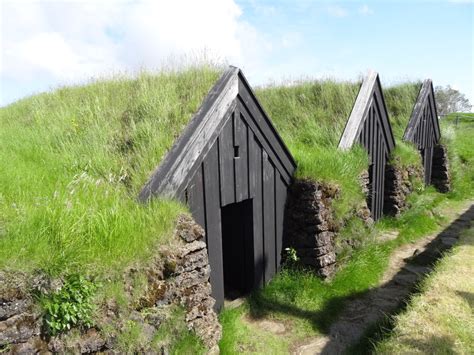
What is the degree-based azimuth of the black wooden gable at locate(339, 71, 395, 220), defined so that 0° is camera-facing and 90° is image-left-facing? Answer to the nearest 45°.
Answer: approximately 315°

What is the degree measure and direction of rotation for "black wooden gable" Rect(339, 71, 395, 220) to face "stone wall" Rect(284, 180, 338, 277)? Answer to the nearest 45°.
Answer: approximately 45° to its right

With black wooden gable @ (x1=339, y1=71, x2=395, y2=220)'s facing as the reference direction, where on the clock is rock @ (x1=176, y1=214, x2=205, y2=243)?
The rock is roughly at 2 o'clock from the black wooden gable.

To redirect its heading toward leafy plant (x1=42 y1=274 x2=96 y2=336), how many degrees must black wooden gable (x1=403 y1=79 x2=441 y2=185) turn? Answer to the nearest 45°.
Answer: approximately 45° to its right

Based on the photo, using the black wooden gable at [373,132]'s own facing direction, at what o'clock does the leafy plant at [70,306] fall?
The leafy plant is roughly at 2 o'clock from the black wooden gable.

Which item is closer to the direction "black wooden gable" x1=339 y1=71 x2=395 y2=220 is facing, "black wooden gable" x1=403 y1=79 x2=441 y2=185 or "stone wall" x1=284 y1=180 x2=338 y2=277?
the stone wall

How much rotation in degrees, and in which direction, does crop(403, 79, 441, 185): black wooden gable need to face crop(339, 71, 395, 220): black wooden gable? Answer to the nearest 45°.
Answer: approximately 45° to its right

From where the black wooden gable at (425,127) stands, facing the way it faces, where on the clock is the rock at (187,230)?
The rock is roughly at 2 o'clock from the black wooden gable.

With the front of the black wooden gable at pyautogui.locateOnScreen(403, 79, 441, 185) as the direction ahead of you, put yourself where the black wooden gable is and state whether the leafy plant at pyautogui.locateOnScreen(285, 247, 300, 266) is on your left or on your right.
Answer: on your right

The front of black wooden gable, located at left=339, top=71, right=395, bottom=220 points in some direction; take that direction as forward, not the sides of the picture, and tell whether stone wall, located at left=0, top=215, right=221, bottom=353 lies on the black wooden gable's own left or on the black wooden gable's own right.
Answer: on the black wooden gable's own right

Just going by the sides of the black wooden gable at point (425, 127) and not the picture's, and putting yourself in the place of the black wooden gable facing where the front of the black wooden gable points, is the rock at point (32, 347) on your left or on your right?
on your right

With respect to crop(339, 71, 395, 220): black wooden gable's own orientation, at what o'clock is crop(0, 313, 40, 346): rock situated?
The rock is roughly at 2 o'clock from the black wooden gable.
